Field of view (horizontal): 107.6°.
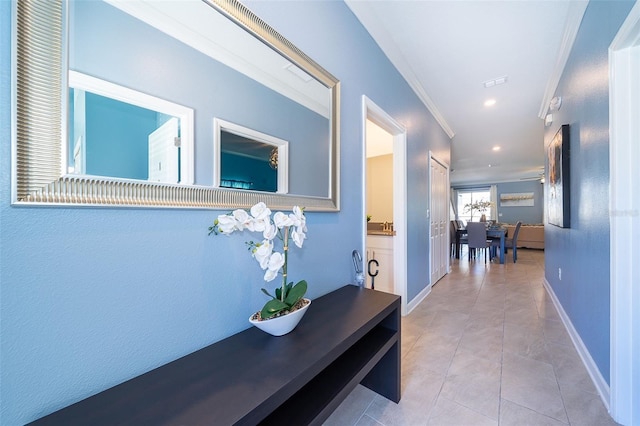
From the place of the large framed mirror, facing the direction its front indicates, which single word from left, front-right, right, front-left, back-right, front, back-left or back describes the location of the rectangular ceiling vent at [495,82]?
front-left

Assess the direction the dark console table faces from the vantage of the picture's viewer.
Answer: facing the viewer and to the right of the viewer

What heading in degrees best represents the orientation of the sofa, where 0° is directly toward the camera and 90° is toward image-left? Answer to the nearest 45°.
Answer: approximately 180°

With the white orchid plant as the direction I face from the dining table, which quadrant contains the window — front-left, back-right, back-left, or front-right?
back-right

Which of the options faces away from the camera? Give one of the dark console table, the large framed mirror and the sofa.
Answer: the sofa

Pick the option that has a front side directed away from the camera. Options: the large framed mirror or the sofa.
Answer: the sofa

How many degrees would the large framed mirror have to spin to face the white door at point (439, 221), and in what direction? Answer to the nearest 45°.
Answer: approximately 45° to its left

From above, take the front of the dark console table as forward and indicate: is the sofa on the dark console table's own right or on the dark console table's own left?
on the dark console table's own left
